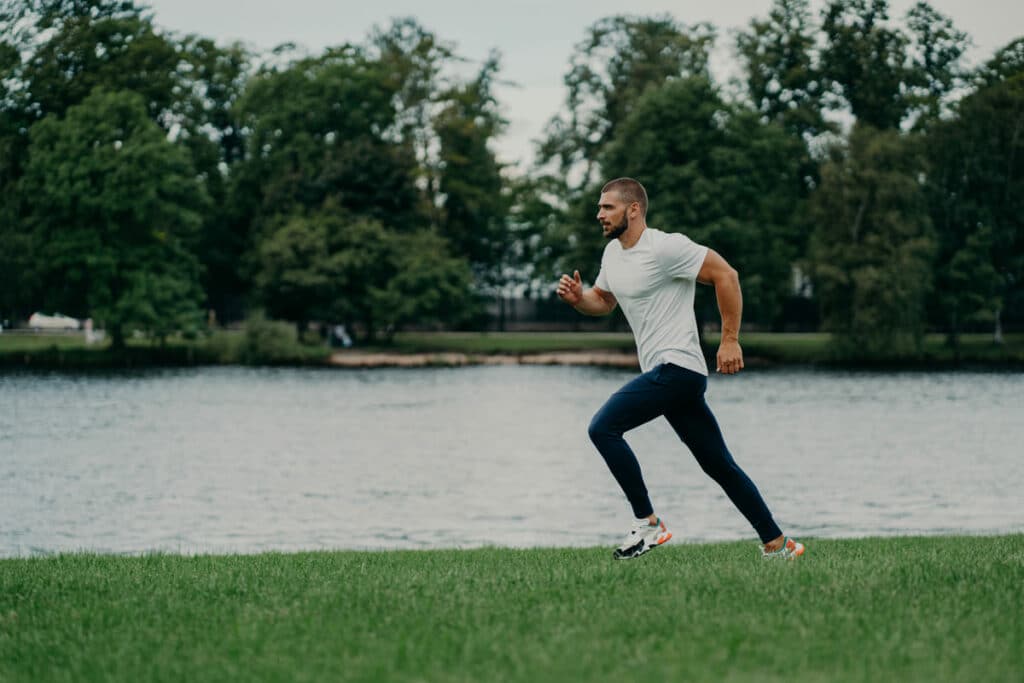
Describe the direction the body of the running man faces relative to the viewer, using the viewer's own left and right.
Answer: facing to the left of the viewer

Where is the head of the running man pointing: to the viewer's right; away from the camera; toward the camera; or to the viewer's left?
to the viewer's left
